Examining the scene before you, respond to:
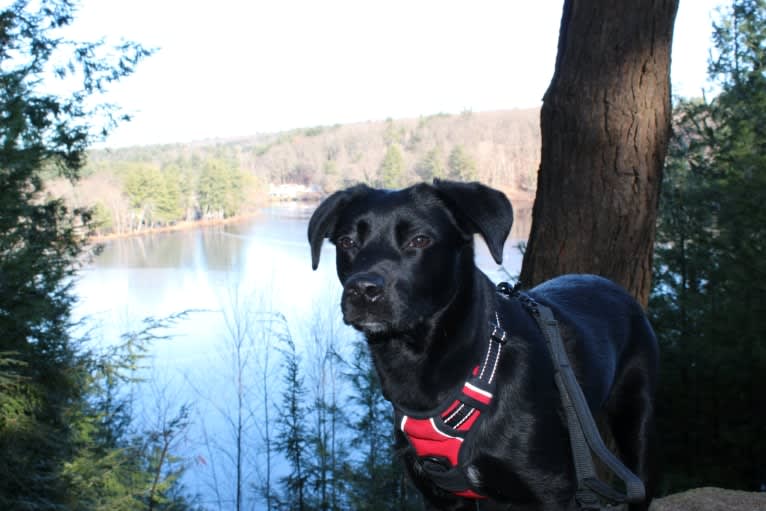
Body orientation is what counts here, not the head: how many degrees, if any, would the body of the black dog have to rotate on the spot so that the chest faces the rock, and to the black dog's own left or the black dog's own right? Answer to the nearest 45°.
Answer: approximately 180°

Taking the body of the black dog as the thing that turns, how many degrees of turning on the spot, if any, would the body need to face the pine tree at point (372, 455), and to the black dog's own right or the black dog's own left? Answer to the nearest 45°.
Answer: approximately 135° to the black dog's own right

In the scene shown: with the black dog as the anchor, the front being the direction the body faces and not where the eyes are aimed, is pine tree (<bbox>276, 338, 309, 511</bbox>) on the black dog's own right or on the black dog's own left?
on the black dog's own right

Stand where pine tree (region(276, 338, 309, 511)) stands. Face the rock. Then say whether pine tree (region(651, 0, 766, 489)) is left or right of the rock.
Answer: left

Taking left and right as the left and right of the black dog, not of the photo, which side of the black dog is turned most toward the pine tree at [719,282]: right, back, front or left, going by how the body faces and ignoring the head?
back

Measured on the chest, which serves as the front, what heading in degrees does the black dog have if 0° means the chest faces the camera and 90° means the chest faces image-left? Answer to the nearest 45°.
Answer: approximately 45°
